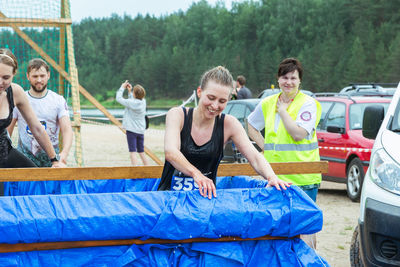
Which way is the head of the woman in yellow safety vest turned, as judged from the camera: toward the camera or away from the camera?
toward the camera

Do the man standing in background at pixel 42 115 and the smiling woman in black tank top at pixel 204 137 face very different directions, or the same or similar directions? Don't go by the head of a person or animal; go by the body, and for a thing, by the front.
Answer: same or similar directions

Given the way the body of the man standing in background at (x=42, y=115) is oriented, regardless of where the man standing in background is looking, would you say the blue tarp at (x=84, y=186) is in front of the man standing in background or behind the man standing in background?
in front

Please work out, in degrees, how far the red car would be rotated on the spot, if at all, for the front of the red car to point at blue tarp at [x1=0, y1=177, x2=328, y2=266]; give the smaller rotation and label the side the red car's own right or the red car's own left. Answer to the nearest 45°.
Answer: approximately 45° to the red car's own right

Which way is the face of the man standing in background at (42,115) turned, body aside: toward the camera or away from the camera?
toward the camera

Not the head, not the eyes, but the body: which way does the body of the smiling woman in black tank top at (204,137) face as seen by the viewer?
toward the camera

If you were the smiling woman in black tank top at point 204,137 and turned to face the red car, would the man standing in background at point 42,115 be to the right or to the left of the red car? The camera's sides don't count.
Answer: left

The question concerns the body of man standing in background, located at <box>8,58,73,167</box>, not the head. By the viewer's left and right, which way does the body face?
facing the viewer

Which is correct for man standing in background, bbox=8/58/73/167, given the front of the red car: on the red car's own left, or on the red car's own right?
on the red car's own right

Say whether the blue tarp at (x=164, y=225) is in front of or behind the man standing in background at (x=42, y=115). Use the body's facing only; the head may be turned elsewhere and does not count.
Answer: in front

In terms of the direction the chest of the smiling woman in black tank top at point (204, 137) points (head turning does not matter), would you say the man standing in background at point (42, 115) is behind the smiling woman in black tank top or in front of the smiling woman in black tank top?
behind

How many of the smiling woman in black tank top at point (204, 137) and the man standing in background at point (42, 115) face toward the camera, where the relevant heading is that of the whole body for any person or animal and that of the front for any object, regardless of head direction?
2

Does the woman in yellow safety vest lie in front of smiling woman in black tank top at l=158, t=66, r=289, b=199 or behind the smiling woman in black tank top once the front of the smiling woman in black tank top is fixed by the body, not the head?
behind

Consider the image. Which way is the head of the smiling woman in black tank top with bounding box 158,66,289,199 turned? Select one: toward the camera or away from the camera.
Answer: toward the camera

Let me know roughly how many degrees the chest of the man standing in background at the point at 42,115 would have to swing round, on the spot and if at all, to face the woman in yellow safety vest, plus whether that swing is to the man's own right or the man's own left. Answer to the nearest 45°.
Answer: approximately 45° to the man's own left
